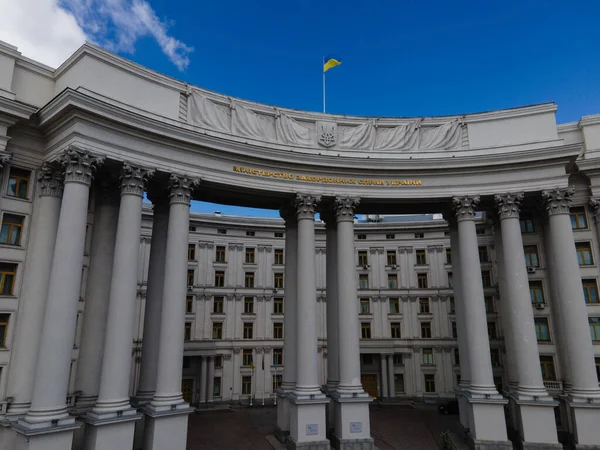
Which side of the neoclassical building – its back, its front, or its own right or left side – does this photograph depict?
front
